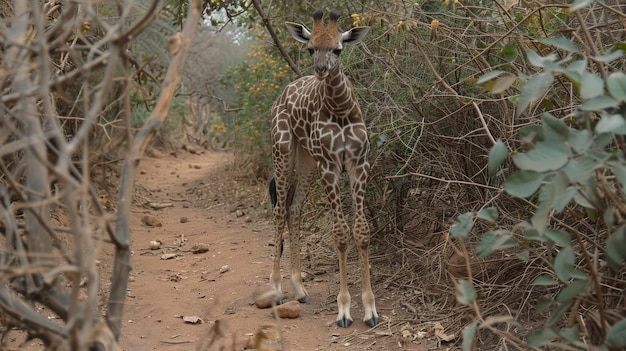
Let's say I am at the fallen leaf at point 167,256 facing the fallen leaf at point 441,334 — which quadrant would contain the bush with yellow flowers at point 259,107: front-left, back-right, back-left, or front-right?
back-left

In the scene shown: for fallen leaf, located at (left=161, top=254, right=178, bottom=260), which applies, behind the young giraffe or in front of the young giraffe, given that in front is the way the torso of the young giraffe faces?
behind

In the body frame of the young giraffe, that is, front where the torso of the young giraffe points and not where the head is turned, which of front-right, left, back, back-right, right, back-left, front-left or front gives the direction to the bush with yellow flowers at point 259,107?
back-left

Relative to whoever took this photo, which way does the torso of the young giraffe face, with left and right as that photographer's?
facing the viewer and to the right of the viewer

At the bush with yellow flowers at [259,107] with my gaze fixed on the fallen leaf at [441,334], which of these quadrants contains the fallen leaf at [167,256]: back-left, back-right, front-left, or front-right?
front-right

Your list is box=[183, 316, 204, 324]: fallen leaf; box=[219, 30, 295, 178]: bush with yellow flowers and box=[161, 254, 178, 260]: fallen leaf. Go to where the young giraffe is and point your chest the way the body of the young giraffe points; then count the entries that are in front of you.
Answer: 0
